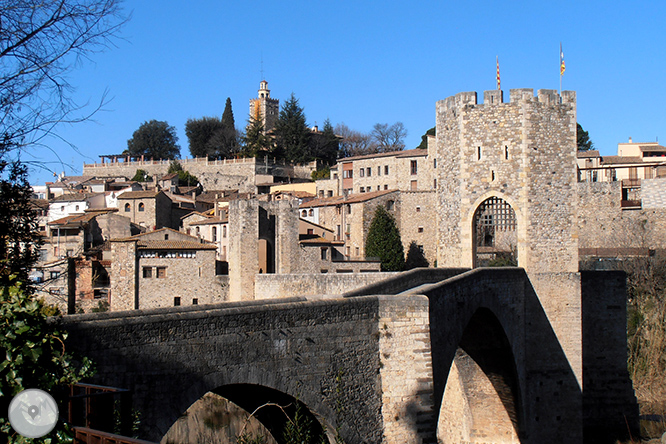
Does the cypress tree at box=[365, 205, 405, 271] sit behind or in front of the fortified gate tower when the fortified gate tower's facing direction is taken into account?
behind

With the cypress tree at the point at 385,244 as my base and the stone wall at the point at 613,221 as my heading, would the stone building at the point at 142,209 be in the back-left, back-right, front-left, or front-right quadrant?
back-left

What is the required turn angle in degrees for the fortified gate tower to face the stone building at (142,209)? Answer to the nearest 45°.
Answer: approximately 135° to its right

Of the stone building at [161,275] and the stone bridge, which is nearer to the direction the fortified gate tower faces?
the stone bridge

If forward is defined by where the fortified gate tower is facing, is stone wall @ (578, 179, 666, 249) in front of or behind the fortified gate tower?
behind

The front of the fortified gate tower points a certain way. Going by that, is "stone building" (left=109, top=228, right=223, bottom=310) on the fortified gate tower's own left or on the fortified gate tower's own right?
on the fortified gate tower's own right

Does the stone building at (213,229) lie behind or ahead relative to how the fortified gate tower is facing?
behind

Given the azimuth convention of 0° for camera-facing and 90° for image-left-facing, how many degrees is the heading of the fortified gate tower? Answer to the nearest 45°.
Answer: approximately 0°

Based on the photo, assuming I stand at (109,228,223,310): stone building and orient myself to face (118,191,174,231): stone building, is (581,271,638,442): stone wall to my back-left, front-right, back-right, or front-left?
back-right
